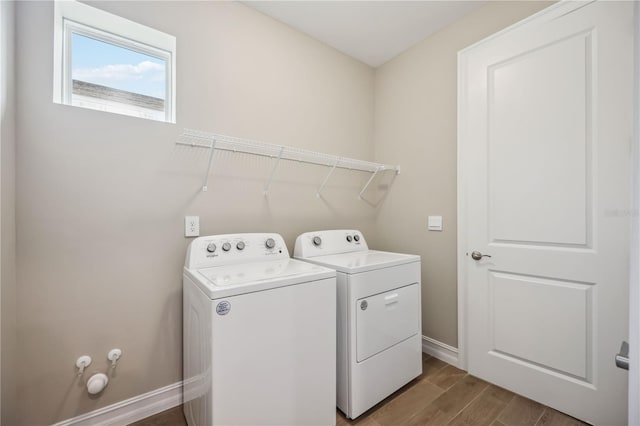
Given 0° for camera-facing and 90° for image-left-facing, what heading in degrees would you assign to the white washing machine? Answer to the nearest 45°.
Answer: approximately 315°

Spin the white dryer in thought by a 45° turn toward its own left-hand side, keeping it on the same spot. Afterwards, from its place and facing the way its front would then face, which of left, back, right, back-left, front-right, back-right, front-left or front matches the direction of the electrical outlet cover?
back

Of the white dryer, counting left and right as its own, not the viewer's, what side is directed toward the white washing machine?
right

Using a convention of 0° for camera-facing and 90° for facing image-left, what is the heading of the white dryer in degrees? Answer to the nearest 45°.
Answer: approximately 315°

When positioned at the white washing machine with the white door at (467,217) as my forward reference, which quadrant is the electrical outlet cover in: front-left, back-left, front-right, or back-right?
back-left

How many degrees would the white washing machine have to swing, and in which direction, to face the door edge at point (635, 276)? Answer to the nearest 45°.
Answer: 0° — it already faces it

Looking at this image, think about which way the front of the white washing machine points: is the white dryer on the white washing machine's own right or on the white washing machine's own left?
on the white washing machine's own left

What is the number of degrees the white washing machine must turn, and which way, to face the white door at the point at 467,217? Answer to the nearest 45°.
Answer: approximately 45° to its left
